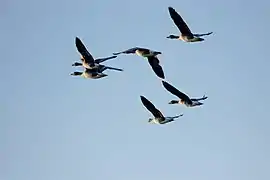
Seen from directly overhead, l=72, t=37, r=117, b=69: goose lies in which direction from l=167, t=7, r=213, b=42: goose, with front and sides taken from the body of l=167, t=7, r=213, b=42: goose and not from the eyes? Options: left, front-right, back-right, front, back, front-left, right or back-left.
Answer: front

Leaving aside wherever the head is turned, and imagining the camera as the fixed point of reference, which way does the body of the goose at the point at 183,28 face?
to the viewer's left
